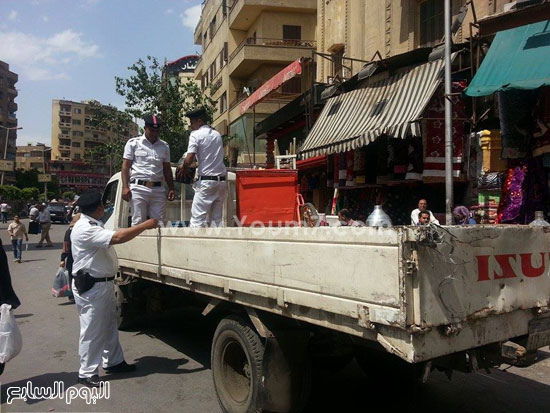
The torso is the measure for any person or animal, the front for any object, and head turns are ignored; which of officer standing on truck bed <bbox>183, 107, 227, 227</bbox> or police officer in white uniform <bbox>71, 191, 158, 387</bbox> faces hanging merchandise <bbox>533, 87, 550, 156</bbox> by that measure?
the police officer in white uniform

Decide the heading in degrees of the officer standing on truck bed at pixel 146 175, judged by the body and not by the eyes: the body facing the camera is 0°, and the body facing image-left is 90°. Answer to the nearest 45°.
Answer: approximately 0°

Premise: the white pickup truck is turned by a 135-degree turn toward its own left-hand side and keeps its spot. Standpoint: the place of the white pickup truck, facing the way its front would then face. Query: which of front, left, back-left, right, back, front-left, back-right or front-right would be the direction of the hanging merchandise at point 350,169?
back

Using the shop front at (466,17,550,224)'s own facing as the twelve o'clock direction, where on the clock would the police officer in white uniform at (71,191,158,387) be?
The police officer in white uniform is roughly at 12 o'clock from the shop front.

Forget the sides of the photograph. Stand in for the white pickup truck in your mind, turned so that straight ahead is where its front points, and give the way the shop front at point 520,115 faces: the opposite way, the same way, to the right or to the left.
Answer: to the left

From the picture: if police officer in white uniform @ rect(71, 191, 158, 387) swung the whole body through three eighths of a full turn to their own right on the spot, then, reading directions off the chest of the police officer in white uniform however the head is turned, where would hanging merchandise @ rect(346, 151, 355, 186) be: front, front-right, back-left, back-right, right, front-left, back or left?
back

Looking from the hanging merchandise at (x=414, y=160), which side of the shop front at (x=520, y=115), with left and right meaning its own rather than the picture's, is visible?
right

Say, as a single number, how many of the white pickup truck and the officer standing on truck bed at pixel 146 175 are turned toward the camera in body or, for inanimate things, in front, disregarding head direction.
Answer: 1

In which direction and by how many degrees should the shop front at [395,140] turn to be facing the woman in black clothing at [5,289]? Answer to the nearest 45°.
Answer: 0° — it already faces them

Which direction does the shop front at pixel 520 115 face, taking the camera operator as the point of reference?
facing the viewer and to the left of the viewer

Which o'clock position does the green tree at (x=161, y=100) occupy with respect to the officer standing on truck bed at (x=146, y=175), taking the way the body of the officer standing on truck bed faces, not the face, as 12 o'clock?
The green tree is roughly at 6 o'clock from the officer standing on truck bed.

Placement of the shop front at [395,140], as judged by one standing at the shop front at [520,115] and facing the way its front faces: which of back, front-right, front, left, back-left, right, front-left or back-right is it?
right

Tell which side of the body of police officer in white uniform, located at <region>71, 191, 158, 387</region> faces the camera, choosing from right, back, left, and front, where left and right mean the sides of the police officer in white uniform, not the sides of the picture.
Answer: right

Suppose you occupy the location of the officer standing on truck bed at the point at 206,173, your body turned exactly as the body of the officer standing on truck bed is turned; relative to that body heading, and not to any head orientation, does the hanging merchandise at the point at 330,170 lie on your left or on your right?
on your right

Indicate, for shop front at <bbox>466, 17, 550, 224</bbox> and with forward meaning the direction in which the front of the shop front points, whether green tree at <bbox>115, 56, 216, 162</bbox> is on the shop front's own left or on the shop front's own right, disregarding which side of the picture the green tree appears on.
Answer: on the shop front's own right
